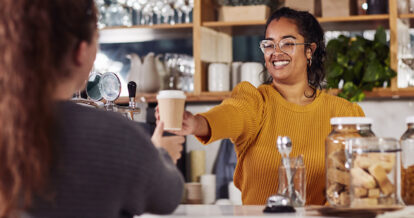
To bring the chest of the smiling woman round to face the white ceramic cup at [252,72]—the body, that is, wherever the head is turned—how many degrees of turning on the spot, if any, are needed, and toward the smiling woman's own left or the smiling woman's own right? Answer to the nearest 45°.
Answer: approximately 180°

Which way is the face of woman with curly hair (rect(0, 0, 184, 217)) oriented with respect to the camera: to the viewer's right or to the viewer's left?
to the viewer's right

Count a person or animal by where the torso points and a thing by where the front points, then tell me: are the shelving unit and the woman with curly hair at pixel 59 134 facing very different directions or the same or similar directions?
very different directions

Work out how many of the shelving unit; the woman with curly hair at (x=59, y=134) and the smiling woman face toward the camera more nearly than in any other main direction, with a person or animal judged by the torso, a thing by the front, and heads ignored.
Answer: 2

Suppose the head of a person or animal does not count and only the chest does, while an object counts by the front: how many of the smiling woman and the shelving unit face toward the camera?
2

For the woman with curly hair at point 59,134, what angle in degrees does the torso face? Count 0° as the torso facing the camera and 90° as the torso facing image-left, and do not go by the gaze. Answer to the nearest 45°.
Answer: approximately 225°

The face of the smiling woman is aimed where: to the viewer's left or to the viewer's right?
to the viewer's left

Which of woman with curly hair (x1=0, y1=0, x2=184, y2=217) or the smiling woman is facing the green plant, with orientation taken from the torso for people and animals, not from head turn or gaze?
the woman with curly hair

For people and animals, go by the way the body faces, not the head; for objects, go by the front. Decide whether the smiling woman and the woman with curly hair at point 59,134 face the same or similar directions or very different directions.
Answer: very different directions
